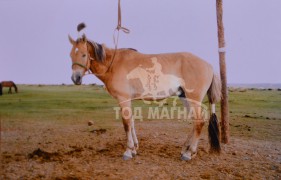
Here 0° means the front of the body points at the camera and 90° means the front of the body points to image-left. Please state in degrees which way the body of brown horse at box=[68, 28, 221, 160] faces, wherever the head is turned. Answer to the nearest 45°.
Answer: approximately 90°
